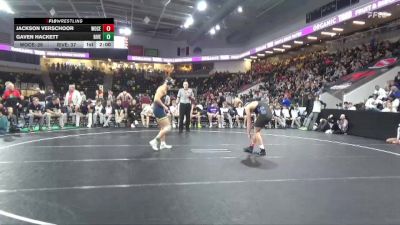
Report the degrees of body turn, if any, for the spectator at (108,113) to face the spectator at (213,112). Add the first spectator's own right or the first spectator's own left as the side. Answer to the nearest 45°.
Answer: approximately 90° to the first spectator's own left

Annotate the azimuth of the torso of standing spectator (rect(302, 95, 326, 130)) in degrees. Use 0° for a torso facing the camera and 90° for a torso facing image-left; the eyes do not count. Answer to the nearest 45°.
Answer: approximately 45°

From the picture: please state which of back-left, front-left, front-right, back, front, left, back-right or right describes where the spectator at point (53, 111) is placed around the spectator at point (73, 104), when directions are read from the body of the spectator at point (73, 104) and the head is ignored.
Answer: front-right
